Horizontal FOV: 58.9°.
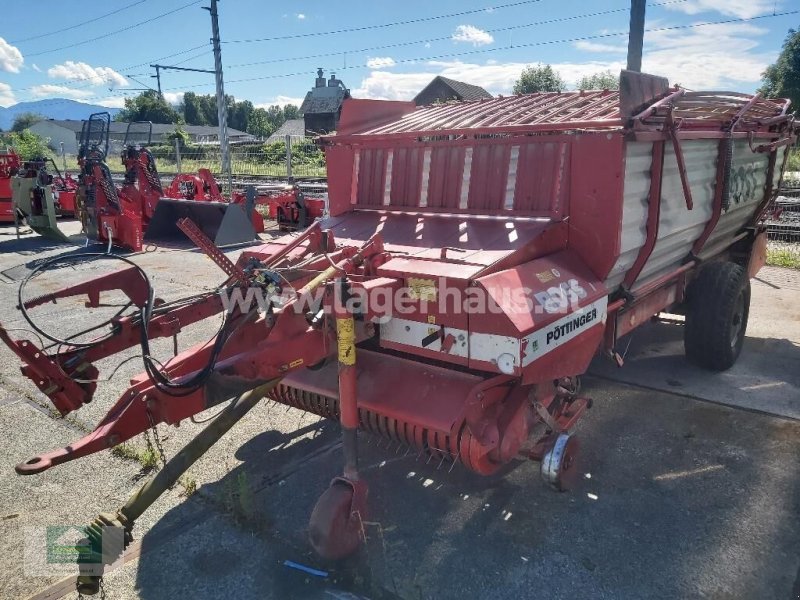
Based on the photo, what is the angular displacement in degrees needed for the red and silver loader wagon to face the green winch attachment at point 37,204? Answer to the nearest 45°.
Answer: approximately 90° to its right

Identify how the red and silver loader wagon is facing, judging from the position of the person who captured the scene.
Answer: facing the viewer and to the left of the viewer

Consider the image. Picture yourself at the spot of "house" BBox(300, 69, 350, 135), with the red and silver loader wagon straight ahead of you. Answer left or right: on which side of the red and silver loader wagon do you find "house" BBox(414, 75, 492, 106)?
left

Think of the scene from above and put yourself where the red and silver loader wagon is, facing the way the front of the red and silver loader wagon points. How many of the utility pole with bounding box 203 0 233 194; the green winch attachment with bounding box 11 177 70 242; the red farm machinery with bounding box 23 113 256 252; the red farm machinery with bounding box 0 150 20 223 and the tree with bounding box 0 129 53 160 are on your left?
0

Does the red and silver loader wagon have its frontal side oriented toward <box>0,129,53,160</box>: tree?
no

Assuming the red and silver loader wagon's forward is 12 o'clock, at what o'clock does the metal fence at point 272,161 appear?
The metal fence is roughly at 4 o'clock from the red and silver loader wagon.

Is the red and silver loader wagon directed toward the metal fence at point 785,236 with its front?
no

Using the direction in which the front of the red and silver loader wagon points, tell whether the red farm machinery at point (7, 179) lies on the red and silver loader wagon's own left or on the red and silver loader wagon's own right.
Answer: on the red and silver loader wagon's own right

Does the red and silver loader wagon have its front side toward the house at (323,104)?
no

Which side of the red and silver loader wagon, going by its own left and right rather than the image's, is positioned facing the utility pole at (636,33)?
back

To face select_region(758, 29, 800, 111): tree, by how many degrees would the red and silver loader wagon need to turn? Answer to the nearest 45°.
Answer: approximately 180°
